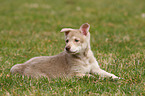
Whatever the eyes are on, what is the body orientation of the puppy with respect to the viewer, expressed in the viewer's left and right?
facing to the right of the viewer
